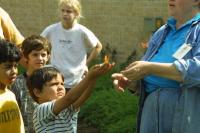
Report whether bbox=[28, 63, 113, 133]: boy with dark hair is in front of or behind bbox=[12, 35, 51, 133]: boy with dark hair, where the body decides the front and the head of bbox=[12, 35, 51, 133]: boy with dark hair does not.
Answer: in front

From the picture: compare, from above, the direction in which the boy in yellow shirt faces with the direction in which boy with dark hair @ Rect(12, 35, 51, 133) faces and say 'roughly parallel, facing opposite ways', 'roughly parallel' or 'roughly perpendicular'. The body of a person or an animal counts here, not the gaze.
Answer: roughly parallel

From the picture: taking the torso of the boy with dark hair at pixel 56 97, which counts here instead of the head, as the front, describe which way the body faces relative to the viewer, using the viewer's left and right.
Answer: facing the viewer and to the right of the viewer

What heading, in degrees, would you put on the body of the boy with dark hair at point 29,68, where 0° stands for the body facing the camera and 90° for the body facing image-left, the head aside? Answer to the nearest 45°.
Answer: approximately 315°

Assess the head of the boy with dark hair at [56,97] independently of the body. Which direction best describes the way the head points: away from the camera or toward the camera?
toward the camera

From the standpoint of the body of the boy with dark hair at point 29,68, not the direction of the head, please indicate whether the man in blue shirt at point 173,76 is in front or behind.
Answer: in front

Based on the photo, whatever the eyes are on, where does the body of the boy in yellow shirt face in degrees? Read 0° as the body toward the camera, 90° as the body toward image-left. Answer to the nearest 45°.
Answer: approximately 315°

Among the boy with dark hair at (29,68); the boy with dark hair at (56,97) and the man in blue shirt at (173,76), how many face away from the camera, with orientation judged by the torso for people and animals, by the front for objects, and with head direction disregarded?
0

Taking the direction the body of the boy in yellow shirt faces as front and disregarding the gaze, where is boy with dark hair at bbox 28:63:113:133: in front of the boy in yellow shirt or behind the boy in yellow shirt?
in front

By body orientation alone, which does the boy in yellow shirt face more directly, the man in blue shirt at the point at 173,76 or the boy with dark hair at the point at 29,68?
the man in blue shirt

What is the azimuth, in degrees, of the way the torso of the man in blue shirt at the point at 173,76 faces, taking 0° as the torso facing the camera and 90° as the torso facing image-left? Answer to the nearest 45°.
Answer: approximately 45°
